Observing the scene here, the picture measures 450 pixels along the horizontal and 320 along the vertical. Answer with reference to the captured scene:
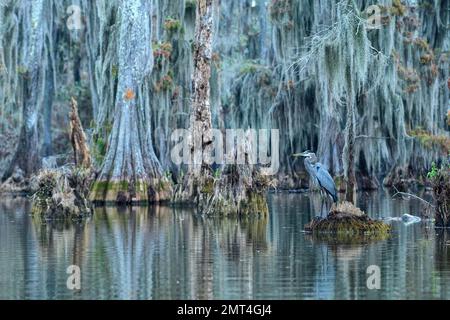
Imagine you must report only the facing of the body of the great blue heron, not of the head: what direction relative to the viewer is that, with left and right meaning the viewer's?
facing to the left of the viewer

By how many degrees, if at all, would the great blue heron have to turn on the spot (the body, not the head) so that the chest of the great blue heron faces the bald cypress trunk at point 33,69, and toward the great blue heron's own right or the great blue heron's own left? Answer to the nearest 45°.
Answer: approximately 45° to the great blue heron's own right

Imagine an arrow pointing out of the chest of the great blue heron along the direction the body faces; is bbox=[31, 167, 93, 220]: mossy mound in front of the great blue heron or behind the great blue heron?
in front

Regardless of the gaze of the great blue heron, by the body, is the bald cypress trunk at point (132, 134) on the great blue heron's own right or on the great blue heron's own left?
on the great blue heron's own right
